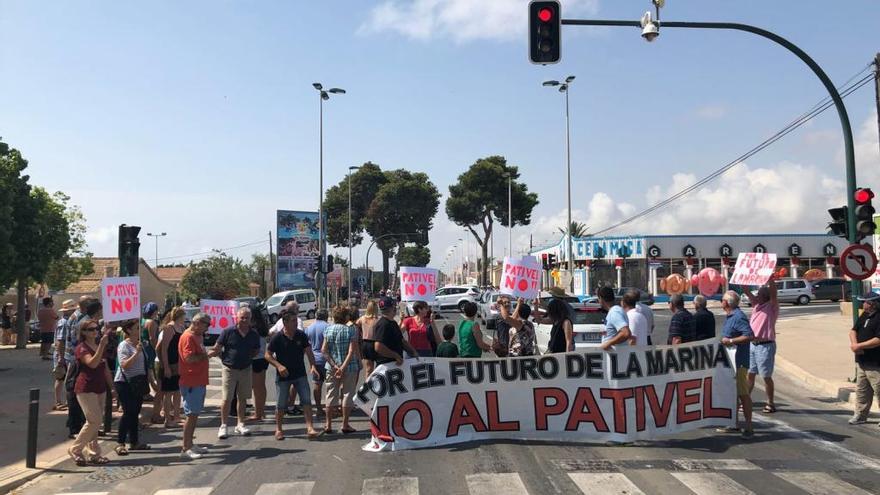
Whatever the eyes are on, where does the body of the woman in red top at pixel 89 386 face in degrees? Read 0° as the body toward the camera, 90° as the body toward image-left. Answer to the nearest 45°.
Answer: approximately 315°

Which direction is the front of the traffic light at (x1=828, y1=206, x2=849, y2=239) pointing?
to the viewer's left

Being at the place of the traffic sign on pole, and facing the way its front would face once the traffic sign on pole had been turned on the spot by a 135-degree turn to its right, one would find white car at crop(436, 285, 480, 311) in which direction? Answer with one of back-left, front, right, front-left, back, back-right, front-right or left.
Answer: front

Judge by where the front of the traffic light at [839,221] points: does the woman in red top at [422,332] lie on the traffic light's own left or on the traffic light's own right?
on the traffic light's own left

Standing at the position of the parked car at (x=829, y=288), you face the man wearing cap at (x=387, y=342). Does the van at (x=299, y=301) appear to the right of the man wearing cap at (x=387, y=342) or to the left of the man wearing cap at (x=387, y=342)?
right

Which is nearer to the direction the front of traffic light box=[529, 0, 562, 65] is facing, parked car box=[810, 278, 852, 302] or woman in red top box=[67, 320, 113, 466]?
the woman in red top

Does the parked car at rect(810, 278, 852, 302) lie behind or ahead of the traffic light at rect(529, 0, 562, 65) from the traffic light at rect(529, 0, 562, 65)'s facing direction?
behind

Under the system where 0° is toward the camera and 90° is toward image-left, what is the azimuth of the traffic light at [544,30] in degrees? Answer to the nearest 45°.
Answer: approximately 0°

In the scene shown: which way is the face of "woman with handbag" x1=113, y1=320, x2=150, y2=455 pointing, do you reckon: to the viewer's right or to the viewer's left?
to the viewer's right
